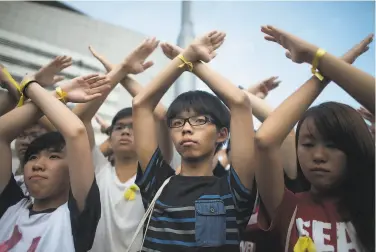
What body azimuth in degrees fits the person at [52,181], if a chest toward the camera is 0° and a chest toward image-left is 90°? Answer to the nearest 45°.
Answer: approximately 45°

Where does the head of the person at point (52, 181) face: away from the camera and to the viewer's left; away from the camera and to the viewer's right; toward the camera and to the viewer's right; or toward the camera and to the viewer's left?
toward the camera and to the viewer's left
